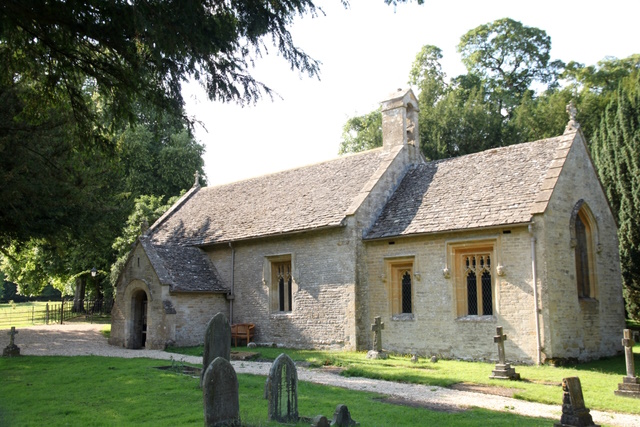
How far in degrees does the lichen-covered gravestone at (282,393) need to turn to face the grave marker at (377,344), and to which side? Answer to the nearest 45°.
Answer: approximately 135° to its left

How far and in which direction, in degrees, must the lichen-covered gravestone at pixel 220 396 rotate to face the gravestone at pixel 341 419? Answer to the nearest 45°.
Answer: approximately 45° to its left

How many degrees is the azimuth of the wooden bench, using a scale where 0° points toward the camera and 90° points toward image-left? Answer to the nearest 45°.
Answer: approximately 45°

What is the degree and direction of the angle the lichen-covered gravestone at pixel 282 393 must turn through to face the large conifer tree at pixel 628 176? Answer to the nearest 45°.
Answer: approximately 90° to its left

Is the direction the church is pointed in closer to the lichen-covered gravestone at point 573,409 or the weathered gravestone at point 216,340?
the weathered gravestone

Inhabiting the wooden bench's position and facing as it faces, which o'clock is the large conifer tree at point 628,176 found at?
The large conifer tree is roughly at 8 o'clock from the wooden bench.

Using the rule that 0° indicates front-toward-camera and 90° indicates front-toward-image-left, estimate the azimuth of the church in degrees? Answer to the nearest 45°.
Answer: approximately 45°

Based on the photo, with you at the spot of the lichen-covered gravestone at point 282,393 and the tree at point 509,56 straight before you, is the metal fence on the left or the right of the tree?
left

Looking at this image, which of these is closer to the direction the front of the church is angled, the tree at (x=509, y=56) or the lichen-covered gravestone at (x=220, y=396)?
the lichen-covered gravestone

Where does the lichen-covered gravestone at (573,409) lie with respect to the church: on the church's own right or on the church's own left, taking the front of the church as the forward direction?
on the church's own left
